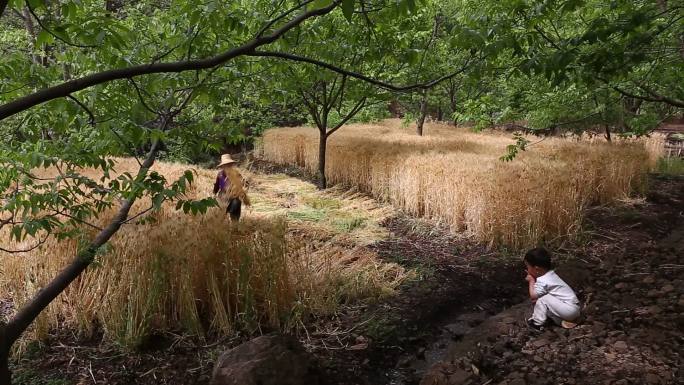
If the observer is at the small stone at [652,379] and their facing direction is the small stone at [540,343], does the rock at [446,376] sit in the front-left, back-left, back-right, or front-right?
front-left

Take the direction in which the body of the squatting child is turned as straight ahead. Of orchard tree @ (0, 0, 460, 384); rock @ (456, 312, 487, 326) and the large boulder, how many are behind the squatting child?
0

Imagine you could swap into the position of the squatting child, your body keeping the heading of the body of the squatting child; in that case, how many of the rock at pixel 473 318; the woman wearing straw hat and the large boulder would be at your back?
0

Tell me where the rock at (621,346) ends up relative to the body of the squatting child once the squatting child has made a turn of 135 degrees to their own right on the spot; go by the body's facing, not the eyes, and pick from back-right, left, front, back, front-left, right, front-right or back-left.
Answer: right

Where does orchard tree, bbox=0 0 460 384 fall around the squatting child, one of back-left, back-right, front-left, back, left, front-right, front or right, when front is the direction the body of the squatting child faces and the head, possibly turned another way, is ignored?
front-left

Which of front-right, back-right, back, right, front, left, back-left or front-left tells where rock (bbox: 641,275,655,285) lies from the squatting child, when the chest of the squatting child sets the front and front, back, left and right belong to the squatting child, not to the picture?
back-right

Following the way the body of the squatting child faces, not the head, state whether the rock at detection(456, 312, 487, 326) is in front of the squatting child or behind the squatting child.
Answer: in front

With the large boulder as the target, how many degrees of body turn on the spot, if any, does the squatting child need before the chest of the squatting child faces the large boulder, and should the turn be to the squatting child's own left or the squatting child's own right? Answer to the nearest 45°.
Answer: approximately 45° to the squatting child's own left

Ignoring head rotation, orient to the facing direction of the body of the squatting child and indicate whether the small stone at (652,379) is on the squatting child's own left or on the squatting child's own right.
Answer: on the squatting child's own left

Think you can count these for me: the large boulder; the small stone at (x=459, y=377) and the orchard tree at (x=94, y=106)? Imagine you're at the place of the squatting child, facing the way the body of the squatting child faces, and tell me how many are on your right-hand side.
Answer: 0

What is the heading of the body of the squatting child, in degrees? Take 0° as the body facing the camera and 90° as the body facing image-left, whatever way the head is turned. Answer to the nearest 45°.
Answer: approximately 90°

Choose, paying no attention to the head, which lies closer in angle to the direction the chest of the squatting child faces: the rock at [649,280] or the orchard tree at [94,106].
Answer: the orchard tree

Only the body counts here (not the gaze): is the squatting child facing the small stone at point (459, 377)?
no

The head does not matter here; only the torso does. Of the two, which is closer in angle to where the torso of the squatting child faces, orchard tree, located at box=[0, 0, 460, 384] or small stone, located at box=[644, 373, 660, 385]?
the orchard tree

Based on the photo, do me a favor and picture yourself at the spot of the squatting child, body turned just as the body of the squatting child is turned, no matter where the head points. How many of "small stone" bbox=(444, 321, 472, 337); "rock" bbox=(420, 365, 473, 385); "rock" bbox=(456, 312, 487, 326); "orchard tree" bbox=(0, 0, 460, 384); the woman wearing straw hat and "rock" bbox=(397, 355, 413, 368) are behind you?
0

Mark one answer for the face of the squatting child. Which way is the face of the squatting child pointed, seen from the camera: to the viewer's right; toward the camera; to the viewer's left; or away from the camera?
to the viewer's left
